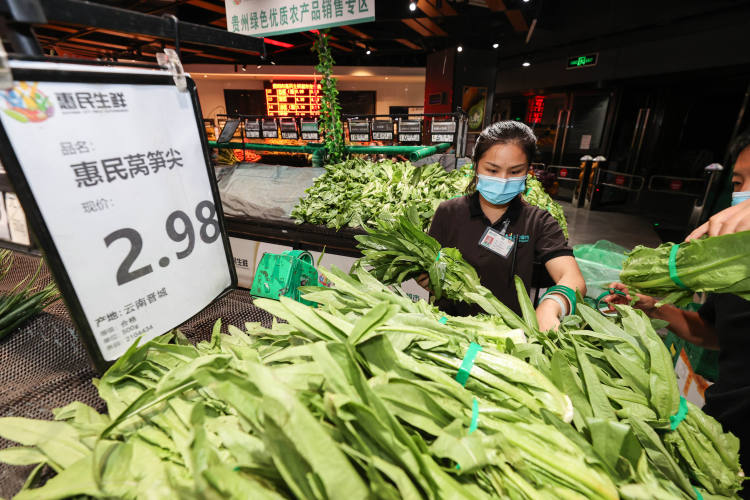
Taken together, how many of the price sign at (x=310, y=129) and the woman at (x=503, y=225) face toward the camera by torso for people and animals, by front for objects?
2

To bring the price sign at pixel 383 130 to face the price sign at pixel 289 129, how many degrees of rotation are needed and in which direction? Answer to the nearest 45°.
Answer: approximately 90° to its right

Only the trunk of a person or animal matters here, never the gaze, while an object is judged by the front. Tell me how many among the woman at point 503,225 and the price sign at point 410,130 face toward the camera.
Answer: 2

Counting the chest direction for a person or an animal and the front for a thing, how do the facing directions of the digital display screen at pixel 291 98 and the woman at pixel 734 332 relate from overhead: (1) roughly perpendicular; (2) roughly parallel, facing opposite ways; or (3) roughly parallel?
roughly perpendicular

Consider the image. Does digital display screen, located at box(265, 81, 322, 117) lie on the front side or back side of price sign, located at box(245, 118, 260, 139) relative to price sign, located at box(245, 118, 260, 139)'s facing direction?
on the back side

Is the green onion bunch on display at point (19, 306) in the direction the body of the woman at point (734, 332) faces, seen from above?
yes

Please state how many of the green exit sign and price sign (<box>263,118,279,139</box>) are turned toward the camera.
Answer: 2
